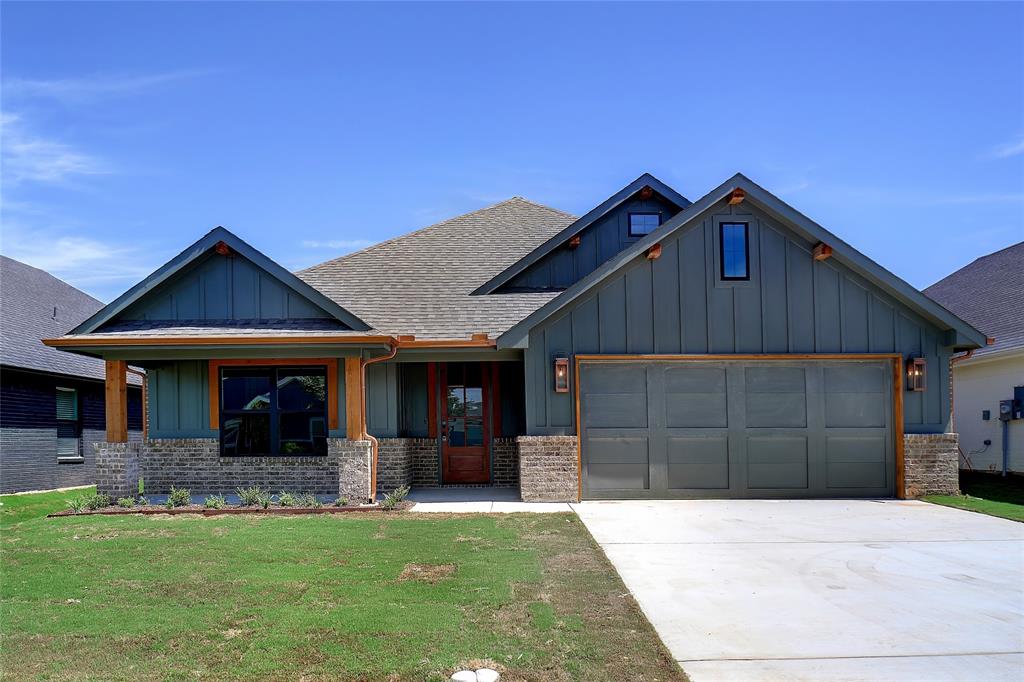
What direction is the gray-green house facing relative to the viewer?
toward the camera

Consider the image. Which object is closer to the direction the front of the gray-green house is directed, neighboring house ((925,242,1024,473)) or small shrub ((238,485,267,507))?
the small shrub

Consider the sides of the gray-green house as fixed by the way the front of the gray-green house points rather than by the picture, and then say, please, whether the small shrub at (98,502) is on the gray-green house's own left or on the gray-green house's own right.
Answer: on the gray-green house's own right

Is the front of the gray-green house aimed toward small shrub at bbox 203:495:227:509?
no

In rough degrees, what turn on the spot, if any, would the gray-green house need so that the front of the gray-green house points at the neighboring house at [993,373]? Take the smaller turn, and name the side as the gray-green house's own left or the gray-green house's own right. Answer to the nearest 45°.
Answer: approximately 135° to the gray-green house's own left

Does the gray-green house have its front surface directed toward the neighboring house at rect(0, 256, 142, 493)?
no

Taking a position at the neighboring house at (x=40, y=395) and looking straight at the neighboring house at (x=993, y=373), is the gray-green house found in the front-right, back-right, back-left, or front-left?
front-right

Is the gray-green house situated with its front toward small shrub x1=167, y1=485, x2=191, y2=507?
no

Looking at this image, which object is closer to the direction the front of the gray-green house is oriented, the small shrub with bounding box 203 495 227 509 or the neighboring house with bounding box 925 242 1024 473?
the small shrub
